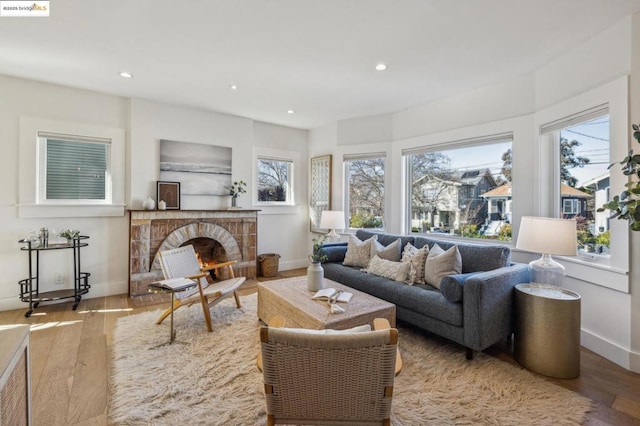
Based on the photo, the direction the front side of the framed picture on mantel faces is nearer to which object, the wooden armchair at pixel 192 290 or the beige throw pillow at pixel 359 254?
the wooden armchair

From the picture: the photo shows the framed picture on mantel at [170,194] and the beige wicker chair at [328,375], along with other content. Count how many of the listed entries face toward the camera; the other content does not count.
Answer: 1

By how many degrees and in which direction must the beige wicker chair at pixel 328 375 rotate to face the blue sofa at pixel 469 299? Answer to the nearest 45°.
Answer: approximately 45° to its right

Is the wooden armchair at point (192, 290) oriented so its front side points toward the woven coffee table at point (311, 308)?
yes

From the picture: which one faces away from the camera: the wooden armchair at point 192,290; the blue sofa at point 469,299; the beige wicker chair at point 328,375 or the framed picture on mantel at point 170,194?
the beige wicker chair

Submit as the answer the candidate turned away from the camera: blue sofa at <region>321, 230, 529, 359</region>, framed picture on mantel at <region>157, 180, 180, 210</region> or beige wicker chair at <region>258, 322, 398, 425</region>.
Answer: the beige wicker chair

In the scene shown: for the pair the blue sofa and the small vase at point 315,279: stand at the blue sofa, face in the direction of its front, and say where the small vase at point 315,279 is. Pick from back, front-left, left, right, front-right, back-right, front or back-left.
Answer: front-right

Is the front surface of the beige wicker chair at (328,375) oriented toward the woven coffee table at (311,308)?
yes

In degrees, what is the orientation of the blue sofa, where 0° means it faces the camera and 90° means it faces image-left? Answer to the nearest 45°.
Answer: approximately 45°

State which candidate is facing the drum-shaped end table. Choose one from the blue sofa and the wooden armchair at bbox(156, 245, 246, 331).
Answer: the wooden armchair

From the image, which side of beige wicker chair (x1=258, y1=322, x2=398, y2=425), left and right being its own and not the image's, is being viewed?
back

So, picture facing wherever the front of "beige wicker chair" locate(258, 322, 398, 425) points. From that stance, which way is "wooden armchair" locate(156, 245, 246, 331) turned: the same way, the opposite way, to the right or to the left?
to the right

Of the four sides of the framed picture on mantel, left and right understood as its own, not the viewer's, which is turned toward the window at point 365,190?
left

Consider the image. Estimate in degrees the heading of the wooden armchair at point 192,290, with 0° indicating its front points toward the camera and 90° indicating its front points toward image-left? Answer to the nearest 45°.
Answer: approximately 315°

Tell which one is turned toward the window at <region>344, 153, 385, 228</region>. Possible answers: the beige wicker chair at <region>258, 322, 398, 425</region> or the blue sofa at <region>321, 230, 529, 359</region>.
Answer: the beige wicker chair
